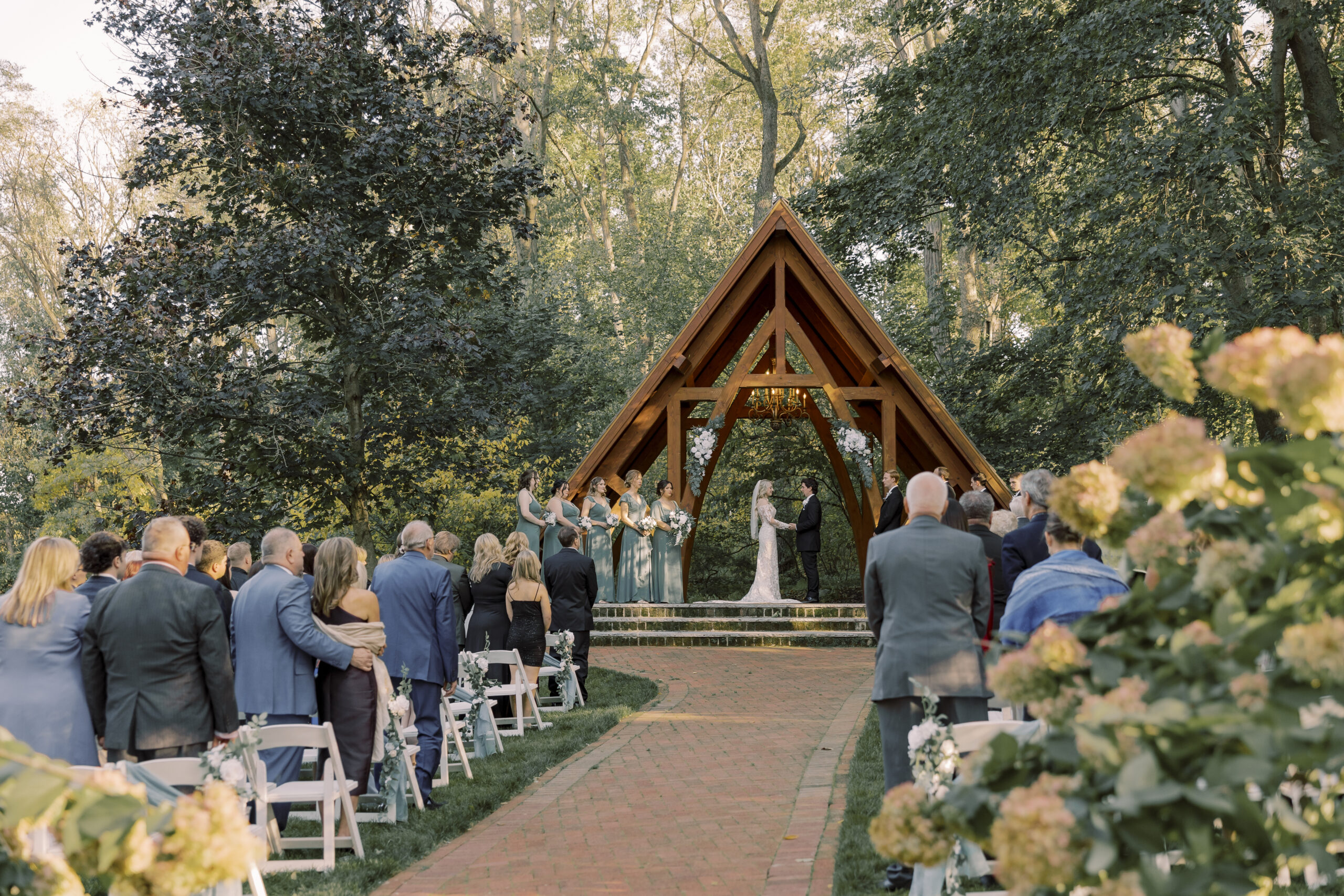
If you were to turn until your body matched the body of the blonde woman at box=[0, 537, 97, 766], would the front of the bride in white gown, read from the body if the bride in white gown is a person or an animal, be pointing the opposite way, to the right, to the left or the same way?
to the right

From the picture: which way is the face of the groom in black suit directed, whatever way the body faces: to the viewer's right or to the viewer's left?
to the viewer's left

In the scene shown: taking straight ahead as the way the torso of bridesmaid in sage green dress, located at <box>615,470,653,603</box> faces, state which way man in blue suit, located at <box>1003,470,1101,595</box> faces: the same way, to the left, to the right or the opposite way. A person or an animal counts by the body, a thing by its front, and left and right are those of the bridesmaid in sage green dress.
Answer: the opposite way

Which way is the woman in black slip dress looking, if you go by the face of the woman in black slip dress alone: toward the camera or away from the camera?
away from the camera

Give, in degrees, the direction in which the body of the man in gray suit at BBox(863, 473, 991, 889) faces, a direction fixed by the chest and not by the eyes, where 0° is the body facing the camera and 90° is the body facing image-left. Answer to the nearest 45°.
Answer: approximately 180°

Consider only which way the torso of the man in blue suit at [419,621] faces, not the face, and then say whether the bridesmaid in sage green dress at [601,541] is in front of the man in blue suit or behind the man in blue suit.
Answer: in front

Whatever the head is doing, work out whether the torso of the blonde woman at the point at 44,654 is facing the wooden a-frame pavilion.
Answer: yes

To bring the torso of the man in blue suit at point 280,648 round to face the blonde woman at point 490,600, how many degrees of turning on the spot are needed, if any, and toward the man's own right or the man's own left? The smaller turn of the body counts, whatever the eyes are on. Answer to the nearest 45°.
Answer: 0° — they already face them

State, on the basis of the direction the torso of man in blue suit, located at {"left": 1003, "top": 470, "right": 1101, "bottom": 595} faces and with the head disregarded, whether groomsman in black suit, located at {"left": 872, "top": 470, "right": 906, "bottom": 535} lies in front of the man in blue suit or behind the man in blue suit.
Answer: in front

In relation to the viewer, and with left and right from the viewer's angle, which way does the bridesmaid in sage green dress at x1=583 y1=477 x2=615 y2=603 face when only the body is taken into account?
facing the viewer and to the right of the viewer

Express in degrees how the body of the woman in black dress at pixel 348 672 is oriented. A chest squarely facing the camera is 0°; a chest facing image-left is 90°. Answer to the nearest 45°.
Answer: approximately 225°

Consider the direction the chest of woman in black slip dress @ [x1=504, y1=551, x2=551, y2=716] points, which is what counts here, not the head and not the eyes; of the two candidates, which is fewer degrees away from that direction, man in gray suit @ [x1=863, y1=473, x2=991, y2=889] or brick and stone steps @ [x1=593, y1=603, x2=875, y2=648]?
the brick and stone steps

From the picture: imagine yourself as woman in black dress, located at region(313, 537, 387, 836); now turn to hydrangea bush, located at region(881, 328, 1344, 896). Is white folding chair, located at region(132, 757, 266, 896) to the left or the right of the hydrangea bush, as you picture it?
right

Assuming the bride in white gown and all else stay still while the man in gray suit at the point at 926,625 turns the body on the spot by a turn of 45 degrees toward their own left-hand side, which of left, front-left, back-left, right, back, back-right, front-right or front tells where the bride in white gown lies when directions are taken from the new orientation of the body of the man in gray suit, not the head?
front-right

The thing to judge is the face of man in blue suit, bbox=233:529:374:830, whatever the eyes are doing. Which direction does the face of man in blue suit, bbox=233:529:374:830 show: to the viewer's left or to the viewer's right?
to the viewer's right

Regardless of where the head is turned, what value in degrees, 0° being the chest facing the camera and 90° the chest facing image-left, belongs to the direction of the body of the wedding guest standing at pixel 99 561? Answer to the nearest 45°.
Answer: approximately 225°

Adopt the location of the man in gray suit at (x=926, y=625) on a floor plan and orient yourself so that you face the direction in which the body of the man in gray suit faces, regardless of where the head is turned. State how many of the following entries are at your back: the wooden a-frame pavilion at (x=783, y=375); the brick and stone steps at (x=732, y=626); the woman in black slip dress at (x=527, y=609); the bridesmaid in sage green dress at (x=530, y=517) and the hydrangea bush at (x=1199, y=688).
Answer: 1

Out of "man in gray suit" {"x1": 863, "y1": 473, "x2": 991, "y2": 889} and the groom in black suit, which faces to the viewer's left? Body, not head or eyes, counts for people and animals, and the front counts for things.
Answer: the groom in black suit

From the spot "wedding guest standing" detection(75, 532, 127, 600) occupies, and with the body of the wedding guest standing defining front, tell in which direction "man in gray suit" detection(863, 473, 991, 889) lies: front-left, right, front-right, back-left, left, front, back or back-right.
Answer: right

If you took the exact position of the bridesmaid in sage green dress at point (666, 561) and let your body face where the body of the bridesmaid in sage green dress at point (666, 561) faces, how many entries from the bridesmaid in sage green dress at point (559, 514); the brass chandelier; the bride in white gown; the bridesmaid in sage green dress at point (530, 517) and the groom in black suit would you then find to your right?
2
